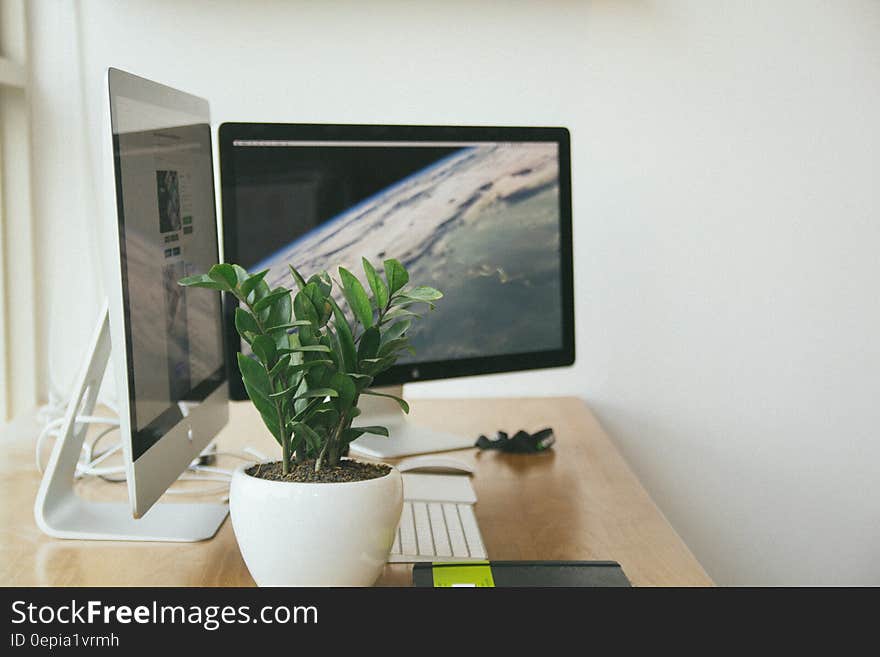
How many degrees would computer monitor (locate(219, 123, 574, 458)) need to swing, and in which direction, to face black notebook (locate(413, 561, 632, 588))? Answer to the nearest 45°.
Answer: approximately 45° to its right

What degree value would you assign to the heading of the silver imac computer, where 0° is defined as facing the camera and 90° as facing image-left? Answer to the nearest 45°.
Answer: approximately 270°
